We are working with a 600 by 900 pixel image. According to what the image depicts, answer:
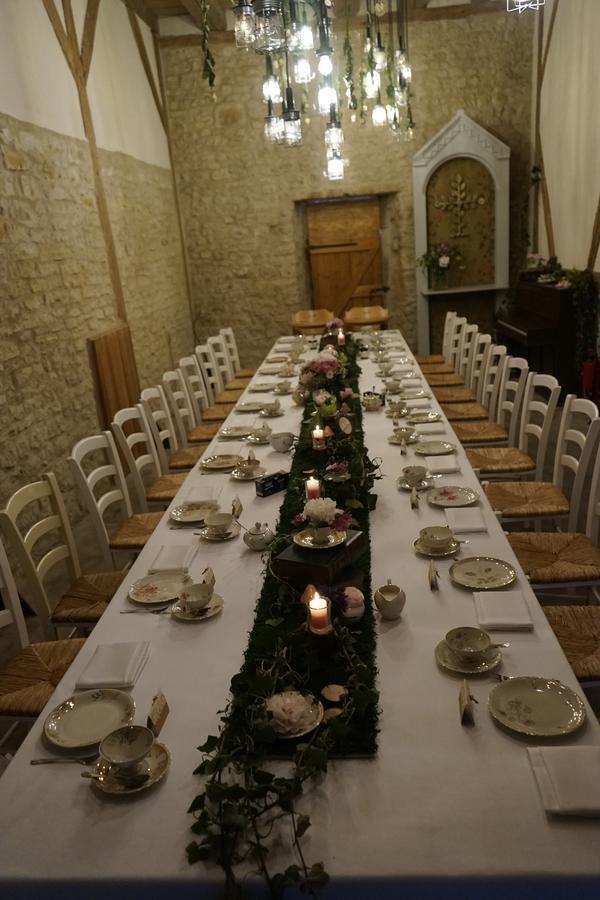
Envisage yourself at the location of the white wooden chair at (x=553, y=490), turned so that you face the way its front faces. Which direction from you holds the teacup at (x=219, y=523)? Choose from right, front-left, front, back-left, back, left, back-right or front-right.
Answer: front-left

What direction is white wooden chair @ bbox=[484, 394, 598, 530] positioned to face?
to the viewer's left

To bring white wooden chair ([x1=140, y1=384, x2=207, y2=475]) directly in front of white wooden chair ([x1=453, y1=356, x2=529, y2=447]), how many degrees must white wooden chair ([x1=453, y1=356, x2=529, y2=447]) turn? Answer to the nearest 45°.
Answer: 0° — it already faces it

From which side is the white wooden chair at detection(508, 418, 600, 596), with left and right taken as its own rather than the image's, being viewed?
left

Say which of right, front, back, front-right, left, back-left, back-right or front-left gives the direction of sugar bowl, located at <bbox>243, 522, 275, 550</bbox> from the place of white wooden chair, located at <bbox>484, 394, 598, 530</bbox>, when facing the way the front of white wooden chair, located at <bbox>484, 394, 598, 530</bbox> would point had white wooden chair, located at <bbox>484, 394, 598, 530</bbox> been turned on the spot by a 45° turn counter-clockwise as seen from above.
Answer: front

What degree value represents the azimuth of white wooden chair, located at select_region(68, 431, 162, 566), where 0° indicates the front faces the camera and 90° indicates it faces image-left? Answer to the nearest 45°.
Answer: approximately 270°

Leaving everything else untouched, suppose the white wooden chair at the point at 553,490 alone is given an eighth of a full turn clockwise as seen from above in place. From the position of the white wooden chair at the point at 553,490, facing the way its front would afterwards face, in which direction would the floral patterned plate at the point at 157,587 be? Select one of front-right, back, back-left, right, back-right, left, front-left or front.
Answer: left

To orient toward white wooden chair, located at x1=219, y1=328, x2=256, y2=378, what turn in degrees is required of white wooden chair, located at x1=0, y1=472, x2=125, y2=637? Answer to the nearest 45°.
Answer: approximately 90° to its left

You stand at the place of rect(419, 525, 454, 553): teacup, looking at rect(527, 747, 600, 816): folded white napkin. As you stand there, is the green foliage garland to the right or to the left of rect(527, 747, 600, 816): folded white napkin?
right

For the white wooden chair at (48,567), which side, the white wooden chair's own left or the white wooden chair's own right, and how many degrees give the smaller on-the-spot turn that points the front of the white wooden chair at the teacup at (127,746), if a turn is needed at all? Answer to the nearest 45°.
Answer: approximately 45° to the white wooden chair's own right

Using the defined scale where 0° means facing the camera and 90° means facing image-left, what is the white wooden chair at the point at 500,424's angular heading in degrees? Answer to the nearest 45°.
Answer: approximately 90°

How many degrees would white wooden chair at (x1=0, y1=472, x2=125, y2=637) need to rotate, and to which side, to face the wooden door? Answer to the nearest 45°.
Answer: approximately 90° to its left

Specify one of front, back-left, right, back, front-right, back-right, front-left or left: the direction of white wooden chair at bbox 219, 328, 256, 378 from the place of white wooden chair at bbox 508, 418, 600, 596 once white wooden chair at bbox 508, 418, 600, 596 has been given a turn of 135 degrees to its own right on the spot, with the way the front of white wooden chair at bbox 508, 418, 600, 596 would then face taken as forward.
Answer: left

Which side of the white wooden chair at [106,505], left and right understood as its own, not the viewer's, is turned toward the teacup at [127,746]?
right

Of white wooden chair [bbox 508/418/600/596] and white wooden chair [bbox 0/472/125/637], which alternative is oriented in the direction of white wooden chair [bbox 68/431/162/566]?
white wooden chair [bbox 508/418/600/596]

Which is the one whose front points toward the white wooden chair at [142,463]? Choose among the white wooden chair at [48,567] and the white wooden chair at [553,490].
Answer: the white wooden chair at [553,490]
